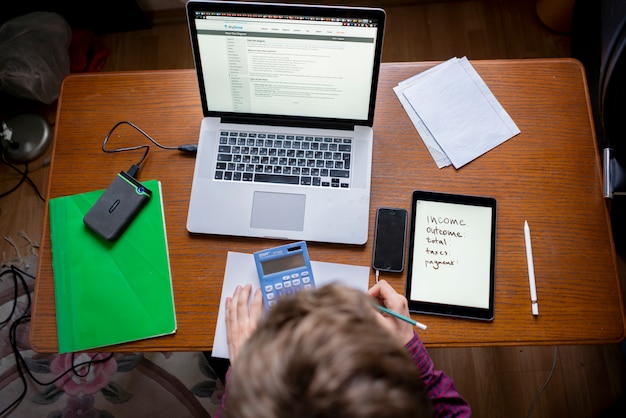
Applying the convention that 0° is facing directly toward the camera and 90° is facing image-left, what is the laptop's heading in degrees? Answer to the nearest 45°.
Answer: approximately 0°
